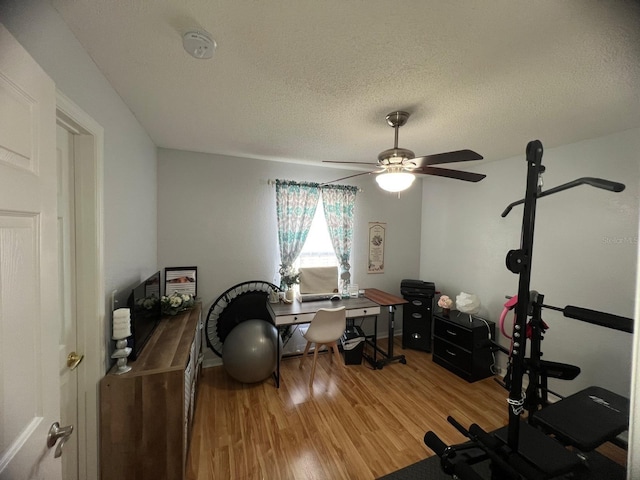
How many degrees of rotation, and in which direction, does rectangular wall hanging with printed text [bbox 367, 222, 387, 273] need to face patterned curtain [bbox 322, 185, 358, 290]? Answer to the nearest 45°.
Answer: approximately 45° to its right

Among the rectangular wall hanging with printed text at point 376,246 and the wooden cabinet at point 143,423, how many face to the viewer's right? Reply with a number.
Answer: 1

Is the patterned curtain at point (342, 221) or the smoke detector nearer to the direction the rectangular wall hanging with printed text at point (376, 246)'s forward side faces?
the smoke detector

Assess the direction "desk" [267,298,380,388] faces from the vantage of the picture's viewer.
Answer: facing the viewer

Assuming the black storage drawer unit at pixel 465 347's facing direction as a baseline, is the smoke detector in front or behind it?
in front

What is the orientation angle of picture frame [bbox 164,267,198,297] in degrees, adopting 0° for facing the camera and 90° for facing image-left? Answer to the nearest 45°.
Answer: approximately 0°

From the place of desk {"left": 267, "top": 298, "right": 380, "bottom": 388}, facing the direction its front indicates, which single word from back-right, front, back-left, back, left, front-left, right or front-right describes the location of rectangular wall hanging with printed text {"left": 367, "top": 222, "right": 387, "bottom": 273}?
back-left

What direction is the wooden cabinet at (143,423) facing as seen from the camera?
to the viewer's right

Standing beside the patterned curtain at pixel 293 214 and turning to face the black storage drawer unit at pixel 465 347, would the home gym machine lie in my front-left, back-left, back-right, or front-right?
front-right

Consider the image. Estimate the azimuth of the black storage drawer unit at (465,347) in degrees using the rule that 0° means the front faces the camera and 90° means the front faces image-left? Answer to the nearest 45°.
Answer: approximately 45°

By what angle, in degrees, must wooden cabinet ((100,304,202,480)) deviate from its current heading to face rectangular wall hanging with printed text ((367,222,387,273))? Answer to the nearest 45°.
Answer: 0° — it already faces it

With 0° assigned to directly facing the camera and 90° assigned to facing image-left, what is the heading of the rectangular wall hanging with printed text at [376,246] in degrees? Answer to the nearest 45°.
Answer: approximately 0°

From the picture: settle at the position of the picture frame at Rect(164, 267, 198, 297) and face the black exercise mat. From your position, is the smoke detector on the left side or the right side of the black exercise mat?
right

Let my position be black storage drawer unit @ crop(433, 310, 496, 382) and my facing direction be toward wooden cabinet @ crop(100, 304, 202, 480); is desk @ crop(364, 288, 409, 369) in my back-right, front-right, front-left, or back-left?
front-right

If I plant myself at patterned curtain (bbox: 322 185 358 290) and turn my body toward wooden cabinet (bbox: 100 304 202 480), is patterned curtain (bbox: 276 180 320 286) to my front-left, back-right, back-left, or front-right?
front-right

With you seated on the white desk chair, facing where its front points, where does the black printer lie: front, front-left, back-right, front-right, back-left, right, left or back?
right

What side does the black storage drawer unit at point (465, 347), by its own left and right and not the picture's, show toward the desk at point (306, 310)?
front

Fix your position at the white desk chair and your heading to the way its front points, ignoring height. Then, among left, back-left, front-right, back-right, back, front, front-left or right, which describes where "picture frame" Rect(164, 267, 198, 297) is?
front-left
